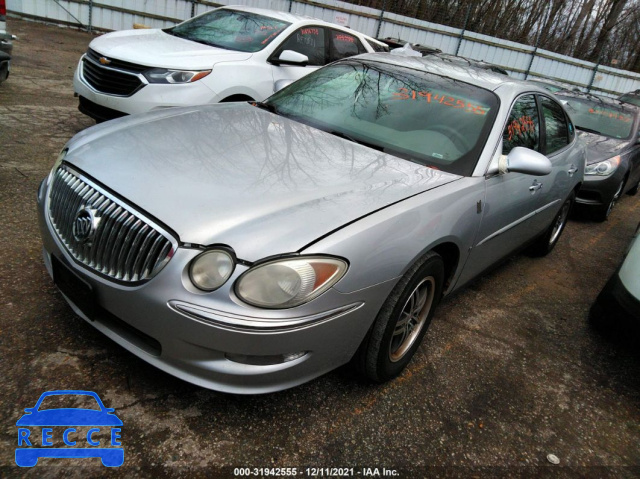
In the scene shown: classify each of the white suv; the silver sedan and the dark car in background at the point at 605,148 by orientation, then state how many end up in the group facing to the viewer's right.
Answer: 0

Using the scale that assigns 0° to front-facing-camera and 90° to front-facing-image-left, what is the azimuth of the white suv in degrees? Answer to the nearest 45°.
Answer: approximately 45°

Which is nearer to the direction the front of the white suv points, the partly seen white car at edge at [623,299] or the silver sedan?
the silver sedan

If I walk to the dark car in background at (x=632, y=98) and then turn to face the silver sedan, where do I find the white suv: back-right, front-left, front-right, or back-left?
front-right

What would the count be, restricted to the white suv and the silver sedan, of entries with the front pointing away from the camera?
0

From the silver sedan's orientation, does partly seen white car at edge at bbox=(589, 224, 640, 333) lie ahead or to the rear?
to the rear

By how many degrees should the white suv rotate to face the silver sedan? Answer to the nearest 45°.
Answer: approximately 45° to its left

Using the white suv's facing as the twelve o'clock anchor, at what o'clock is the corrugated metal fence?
The corrugated metal fence is roughly at 5 o'clock from the white suv.

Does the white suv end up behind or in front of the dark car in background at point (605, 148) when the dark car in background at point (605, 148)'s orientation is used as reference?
in front

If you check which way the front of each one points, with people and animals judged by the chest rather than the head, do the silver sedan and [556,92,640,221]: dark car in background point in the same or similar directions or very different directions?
same or similar directions

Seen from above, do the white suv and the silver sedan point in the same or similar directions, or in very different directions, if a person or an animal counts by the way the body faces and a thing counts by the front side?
same or similar directions

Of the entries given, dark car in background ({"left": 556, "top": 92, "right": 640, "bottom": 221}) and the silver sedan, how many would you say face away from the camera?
0

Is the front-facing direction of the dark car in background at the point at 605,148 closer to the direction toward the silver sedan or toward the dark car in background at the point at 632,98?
the silver sedan

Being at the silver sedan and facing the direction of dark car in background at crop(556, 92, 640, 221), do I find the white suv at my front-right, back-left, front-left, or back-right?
front-left

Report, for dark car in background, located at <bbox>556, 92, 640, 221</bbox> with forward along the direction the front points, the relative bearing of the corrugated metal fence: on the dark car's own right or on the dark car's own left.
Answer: on the dark car's own right

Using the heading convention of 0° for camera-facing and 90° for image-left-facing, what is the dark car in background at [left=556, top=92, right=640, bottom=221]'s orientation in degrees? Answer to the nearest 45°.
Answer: approximately 45°
